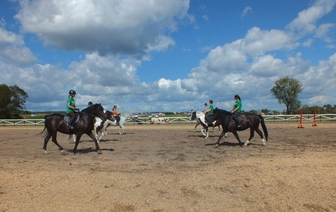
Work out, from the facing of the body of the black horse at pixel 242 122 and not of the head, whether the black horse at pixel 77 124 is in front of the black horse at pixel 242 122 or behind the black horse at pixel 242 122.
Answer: in front

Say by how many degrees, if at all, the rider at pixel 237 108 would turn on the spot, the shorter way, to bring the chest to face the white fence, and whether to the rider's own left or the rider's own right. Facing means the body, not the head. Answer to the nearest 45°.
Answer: approximately 90° to the rider's own right

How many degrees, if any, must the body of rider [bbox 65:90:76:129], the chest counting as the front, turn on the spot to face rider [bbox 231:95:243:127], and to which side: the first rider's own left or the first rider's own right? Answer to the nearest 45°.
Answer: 0° — they already face them

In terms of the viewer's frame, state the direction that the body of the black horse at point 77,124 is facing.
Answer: to the viewer's right

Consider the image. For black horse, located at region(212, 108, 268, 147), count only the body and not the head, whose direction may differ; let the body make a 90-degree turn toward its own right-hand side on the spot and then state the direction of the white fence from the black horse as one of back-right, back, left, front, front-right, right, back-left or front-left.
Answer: front

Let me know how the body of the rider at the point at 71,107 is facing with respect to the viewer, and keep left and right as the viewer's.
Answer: facing to the right of the viewer

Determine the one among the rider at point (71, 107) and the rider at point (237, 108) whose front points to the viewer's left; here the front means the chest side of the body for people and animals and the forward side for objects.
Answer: the rider at point (237, 108)

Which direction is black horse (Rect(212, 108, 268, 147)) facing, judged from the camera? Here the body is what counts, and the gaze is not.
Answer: to the viewer's left

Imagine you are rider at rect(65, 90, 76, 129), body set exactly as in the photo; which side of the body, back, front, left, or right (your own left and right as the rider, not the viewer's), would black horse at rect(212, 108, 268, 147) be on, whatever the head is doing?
front

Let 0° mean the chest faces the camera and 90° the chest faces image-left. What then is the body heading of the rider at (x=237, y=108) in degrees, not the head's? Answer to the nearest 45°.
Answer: approximately 90°
